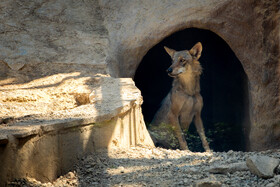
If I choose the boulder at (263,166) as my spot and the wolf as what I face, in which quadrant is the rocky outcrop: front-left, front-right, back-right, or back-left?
front-left

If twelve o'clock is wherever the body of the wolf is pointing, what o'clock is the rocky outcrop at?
The rocky outcrop is roughly at 2 o'clock from the wolf.

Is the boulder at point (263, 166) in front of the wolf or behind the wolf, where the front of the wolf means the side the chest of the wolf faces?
in front
